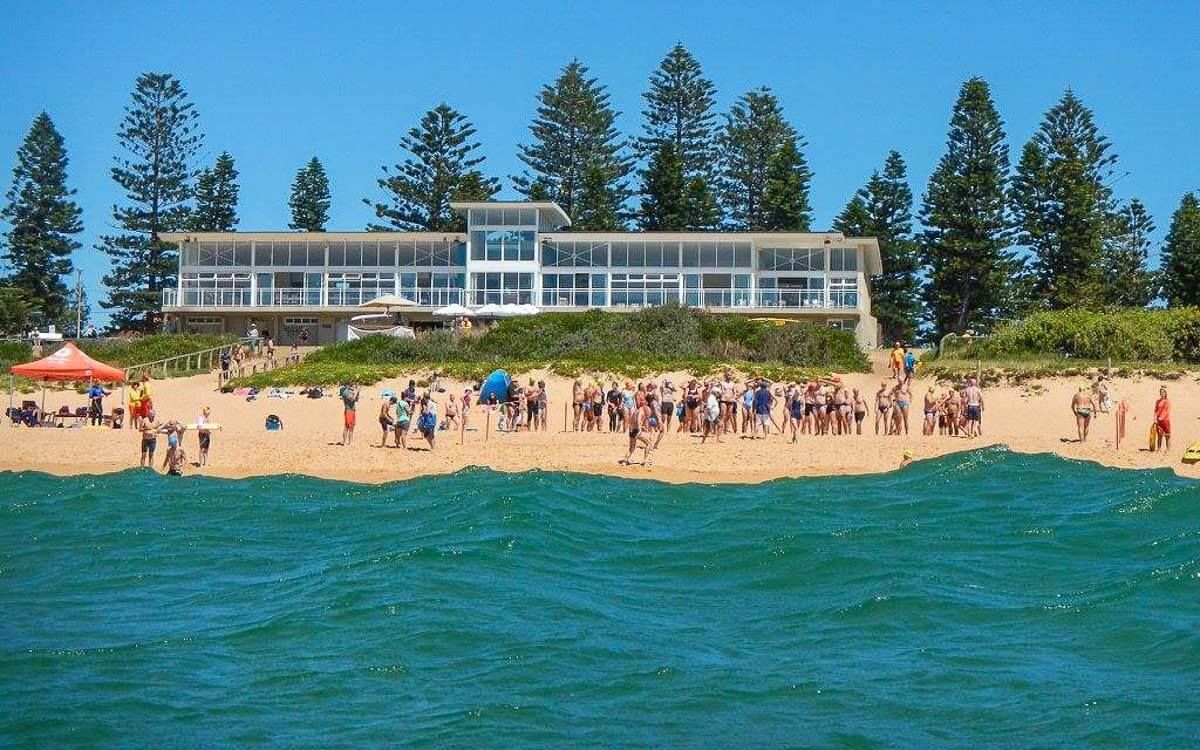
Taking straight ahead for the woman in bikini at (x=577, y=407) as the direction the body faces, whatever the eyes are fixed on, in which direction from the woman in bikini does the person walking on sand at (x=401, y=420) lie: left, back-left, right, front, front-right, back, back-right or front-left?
front-right

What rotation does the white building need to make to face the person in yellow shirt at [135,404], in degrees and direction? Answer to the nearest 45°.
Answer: approximately 45° to its right

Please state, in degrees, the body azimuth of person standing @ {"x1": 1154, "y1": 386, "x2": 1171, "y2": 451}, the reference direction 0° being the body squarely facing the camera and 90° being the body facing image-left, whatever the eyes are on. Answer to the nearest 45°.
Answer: approximately 0°

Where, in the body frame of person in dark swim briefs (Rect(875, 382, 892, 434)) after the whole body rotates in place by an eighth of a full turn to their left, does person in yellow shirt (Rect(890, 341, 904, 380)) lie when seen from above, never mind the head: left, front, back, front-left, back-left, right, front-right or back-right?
back-left

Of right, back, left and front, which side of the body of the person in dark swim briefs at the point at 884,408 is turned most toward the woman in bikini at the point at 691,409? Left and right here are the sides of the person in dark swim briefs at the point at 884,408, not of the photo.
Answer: right

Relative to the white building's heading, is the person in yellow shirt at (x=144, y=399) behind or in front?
in front

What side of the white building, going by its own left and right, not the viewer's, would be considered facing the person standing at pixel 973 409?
front
